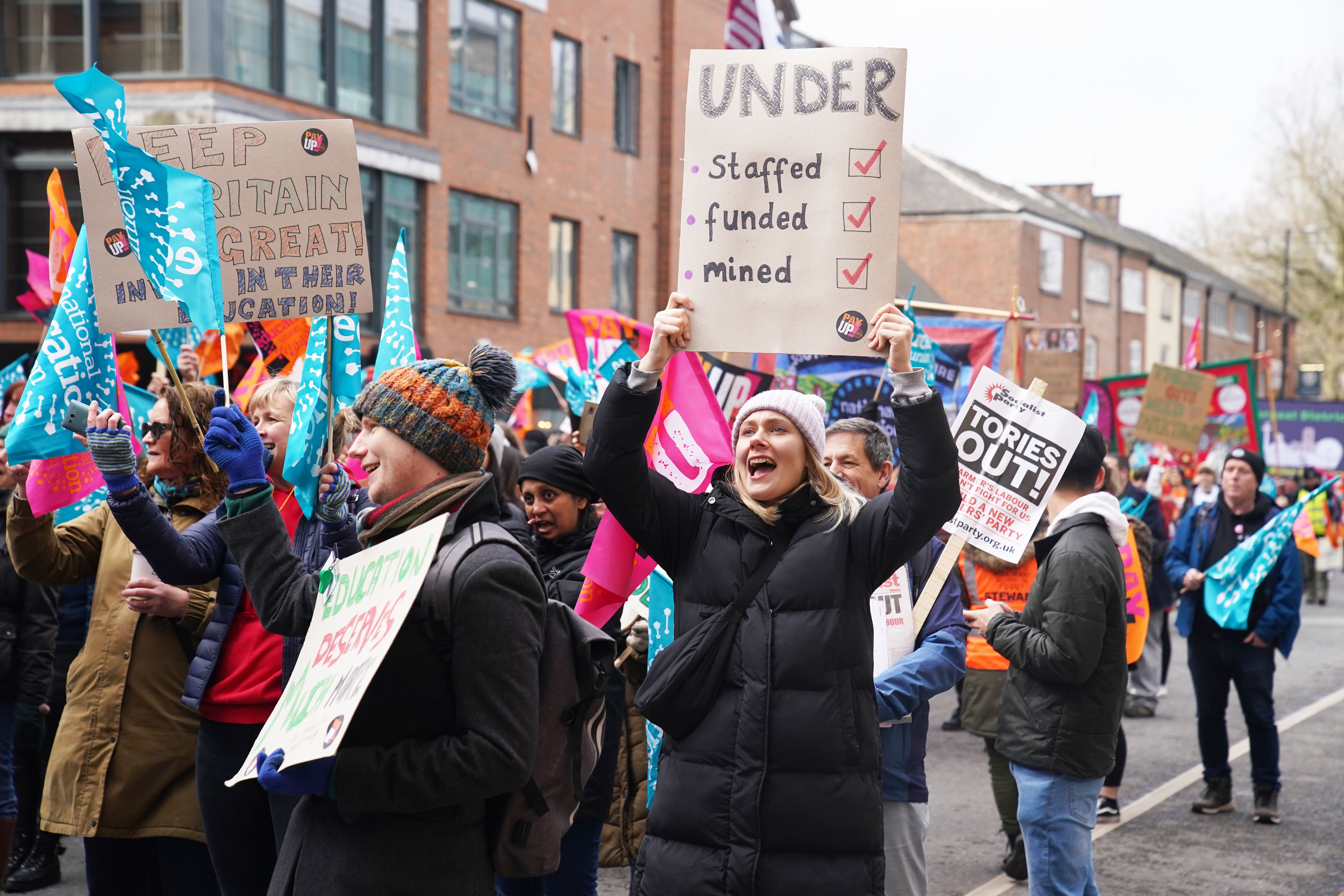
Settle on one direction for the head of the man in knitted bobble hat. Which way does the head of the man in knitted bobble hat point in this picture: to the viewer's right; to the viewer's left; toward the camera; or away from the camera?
to the viewer's left

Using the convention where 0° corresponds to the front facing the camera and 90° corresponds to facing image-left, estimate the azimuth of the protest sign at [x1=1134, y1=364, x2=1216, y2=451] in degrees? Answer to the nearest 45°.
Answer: approximately 0°

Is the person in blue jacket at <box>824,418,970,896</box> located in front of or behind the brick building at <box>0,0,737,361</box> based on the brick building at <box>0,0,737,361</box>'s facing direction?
in front

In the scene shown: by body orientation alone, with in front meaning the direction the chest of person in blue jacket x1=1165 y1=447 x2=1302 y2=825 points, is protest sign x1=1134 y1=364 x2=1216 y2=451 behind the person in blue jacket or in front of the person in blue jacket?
behind

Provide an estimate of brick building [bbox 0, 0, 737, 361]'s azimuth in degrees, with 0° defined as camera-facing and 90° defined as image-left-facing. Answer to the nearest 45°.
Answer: approximately 315°

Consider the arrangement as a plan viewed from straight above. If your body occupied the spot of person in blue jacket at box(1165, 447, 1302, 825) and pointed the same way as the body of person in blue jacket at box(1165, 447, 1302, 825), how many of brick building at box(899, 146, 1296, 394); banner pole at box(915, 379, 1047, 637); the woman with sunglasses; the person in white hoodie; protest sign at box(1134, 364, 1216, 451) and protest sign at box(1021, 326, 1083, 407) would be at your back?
3

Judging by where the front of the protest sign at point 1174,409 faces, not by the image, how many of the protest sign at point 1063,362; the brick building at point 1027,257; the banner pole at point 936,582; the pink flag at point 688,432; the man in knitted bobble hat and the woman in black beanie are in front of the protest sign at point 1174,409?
4

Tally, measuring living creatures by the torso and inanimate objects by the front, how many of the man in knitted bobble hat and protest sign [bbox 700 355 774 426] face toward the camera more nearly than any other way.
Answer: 1

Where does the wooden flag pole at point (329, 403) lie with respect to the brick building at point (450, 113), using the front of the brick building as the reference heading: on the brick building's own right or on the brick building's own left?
on the brick building's own right

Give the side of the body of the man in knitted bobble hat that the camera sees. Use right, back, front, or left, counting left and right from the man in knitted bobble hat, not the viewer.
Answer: left

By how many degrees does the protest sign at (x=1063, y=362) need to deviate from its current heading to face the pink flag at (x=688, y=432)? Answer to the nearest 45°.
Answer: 0° — it already faces it

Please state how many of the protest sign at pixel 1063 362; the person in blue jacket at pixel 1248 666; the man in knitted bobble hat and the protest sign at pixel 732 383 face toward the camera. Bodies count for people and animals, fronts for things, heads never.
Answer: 3

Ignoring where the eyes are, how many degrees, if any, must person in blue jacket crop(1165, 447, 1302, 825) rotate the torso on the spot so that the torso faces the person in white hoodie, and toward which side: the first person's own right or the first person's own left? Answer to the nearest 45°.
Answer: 0° — they already face them
